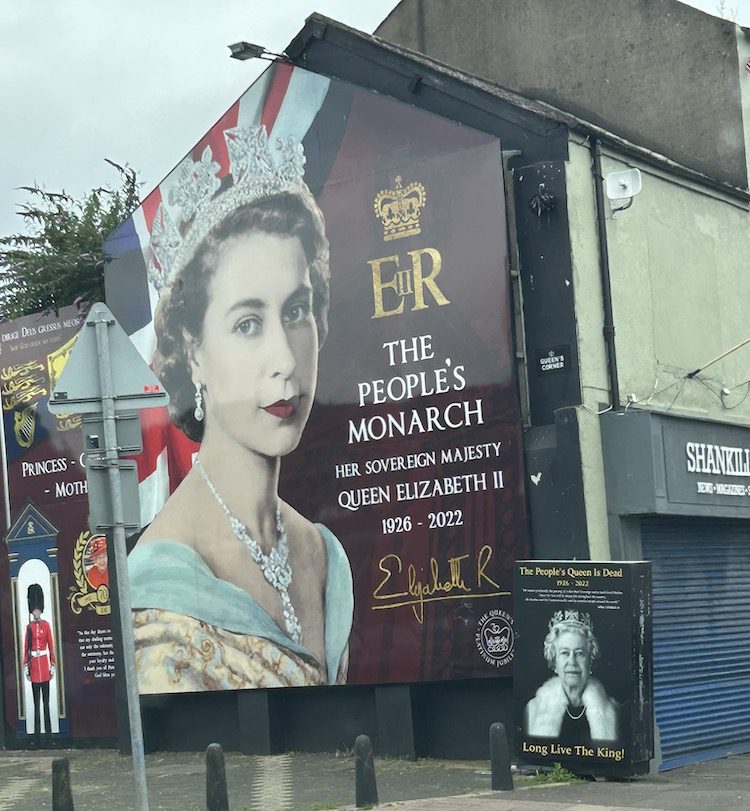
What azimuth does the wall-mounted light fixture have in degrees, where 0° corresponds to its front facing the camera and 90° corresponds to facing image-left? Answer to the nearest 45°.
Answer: approximately 90°

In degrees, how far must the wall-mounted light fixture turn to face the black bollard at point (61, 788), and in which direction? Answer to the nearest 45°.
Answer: approximately 90° to its left

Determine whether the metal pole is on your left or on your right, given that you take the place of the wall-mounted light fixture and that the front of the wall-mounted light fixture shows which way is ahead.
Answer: on your left

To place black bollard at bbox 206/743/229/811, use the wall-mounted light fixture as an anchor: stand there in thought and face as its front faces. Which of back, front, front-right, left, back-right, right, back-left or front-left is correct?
left

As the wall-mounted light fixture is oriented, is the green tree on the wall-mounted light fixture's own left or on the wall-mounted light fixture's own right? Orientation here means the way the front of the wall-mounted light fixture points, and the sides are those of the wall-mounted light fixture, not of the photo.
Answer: on the wall-mounted light fixture's own right
